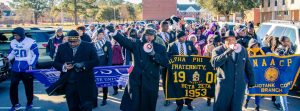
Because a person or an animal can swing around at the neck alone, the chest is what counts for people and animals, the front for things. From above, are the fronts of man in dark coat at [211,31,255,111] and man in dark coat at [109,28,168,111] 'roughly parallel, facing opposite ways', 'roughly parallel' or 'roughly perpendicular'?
roughly parallel

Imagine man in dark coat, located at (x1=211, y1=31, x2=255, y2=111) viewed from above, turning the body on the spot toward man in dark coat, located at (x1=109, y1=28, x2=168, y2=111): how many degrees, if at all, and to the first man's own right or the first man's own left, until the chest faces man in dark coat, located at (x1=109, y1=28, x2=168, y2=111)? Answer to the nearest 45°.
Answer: approximately 90° to the first man's own right

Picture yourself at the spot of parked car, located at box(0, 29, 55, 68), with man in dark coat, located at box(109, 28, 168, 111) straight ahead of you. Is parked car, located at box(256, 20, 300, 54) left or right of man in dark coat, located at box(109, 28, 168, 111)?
left

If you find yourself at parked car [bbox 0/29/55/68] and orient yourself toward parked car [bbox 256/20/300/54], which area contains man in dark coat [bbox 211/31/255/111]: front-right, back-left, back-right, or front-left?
front-right

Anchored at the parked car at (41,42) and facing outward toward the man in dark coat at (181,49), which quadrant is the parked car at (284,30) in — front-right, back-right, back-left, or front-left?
front-left

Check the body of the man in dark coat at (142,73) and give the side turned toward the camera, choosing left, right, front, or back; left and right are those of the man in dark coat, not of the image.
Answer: front

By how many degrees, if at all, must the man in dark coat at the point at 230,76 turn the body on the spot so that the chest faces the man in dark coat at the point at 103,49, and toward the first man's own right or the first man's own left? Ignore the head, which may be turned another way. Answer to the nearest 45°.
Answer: approximately 135° to the first man's own right

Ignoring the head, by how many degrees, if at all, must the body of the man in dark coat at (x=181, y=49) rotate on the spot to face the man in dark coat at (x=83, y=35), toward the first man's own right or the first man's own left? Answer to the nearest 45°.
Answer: approximately 90° to the first man's own right

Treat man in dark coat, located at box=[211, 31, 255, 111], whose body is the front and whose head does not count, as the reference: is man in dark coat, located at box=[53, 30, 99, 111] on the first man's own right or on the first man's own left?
on the first man's own right

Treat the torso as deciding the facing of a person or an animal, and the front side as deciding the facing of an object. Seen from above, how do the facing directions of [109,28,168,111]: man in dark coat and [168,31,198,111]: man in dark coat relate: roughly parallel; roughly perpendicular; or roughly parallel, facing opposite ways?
roughly parallel

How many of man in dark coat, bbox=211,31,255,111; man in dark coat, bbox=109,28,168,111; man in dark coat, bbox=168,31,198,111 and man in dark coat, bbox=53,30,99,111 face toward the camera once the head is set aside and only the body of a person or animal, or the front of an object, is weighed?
4

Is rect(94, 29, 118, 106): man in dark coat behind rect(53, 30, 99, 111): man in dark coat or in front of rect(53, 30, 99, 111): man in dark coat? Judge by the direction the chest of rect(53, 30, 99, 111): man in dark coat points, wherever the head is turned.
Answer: behind

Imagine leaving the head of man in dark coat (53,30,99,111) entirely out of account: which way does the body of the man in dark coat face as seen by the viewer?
toward the camera
